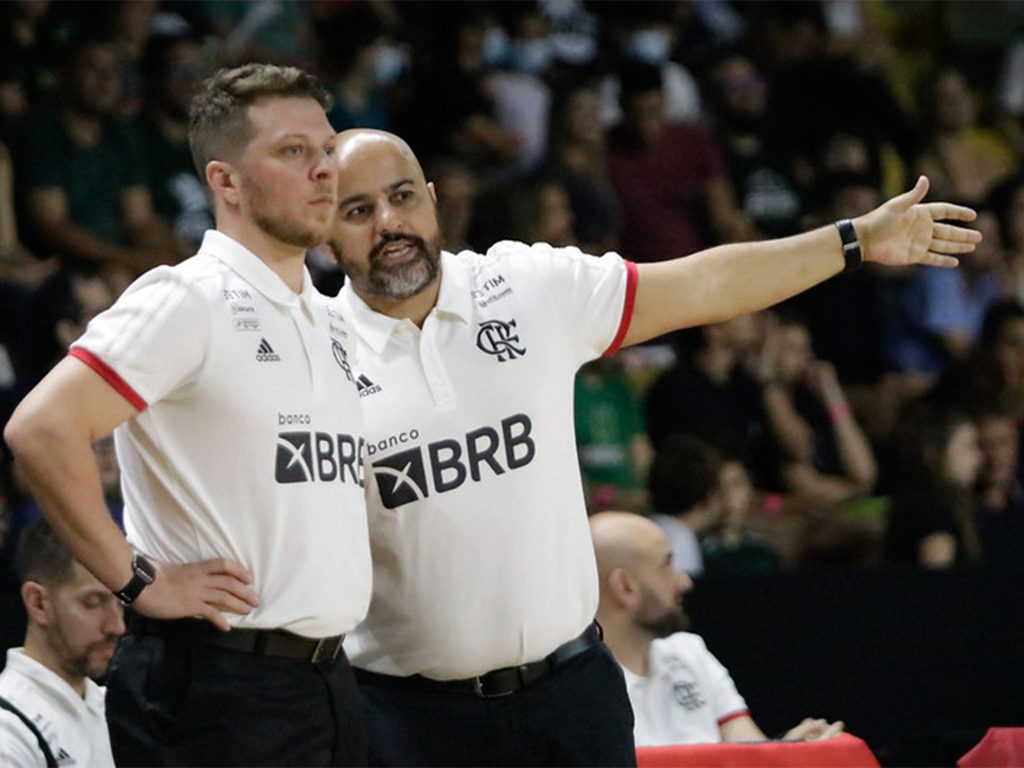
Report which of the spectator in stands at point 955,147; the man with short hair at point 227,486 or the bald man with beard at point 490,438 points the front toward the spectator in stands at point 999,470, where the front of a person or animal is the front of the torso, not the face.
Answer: the spectator in stands at point 955,147

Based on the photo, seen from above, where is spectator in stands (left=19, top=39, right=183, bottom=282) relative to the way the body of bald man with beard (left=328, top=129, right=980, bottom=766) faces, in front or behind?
behind

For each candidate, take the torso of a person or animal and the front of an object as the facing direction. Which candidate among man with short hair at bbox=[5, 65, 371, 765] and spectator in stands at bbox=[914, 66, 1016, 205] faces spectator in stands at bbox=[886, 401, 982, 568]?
spectator in stands at bbox=[914, 66, 1016, 205]

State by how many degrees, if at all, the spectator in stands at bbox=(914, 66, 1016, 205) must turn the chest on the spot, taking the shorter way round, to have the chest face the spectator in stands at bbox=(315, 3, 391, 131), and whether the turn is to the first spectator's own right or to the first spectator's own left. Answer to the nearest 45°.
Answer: approximately 45° to the first spectator's own right

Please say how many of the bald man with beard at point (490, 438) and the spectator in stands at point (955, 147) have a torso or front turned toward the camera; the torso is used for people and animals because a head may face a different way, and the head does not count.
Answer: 2

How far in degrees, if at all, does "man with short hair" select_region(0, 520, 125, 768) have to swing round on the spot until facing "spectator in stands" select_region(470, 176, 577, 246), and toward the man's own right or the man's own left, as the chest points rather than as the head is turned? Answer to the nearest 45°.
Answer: approximately 90° to the man's own left

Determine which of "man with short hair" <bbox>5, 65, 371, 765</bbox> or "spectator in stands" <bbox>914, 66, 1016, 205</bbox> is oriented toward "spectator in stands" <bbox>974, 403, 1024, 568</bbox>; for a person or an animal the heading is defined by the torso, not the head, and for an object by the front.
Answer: "spectator in stands" <bbox>914, 66, 1016, 205</bbox>

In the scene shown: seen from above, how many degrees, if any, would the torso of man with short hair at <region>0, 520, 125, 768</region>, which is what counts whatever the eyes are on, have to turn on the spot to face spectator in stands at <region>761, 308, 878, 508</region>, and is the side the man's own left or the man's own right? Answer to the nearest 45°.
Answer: approximately 90° to the man's own left

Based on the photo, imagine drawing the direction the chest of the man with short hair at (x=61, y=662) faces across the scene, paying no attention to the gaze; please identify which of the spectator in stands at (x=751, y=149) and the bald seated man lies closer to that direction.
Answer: the bald seated man

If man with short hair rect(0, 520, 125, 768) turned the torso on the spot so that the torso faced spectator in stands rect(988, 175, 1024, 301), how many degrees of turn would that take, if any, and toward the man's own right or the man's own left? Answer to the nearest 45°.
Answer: approximately 90° to the man's own left
